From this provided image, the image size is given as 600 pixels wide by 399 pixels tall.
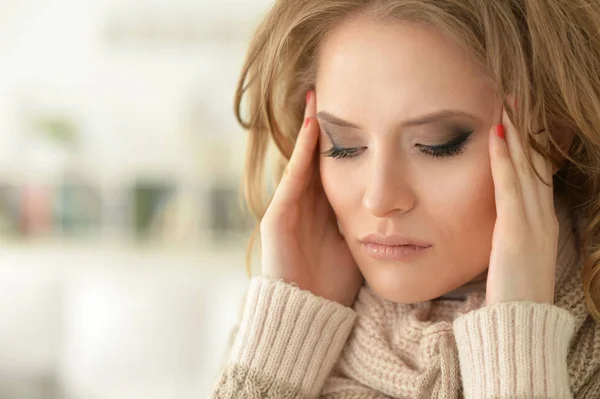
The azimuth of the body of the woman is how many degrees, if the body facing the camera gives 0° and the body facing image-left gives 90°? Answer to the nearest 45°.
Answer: approximately 45°
